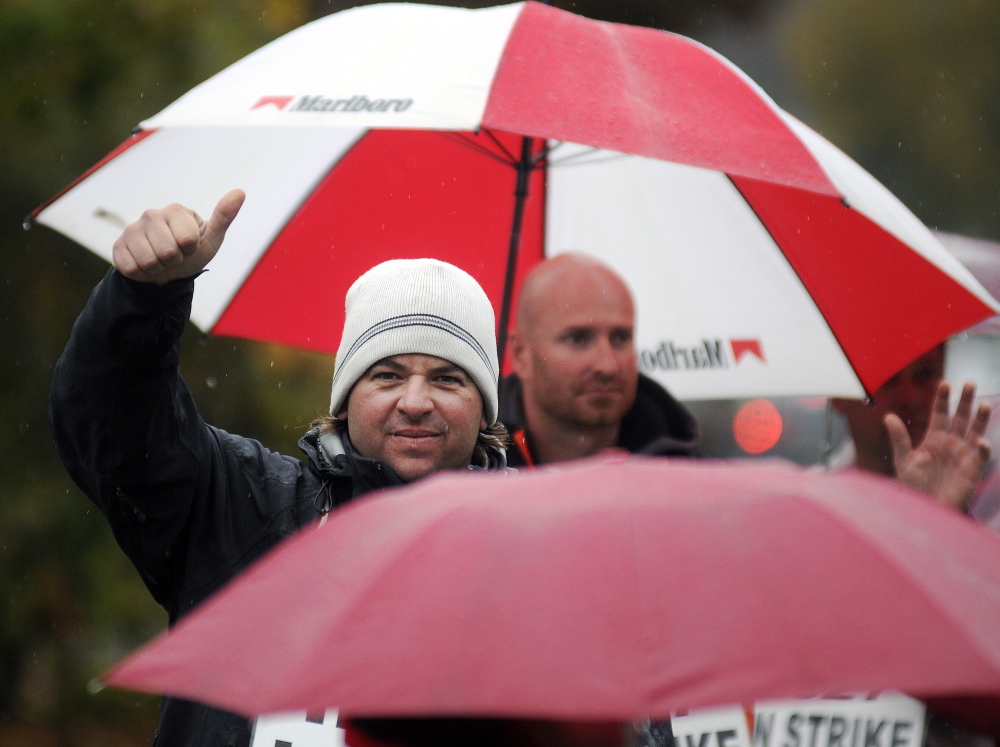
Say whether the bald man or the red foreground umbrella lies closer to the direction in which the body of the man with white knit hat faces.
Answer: the red foreground umbrella

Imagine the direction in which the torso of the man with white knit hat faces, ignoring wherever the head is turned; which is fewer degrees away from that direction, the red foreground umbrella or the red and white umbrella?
the red foreground umbrella

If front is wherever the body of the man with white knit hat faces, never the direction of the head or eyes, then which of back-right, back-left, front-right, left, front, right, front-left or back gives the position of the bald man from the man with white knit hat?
back-left

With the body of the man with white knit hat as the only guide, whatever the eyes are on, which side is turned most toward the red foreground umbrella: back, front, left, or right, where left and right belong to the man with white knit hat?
front

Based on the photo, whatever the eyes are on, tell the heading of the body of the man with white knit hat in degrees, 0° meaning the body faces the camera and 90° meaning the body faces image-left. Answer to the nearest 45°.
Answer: approximately 0°
